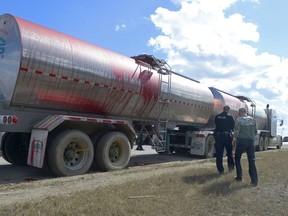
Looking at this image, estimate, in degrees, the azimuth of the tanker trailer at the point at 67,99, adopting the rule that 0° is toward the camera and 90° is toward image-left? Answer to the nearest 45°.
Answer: approximately 225°

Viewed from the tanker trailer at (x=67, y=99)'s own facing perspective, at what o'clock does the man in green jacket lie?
The man in green jacket is roughly at 2 o'clock from the tanker trailer.
